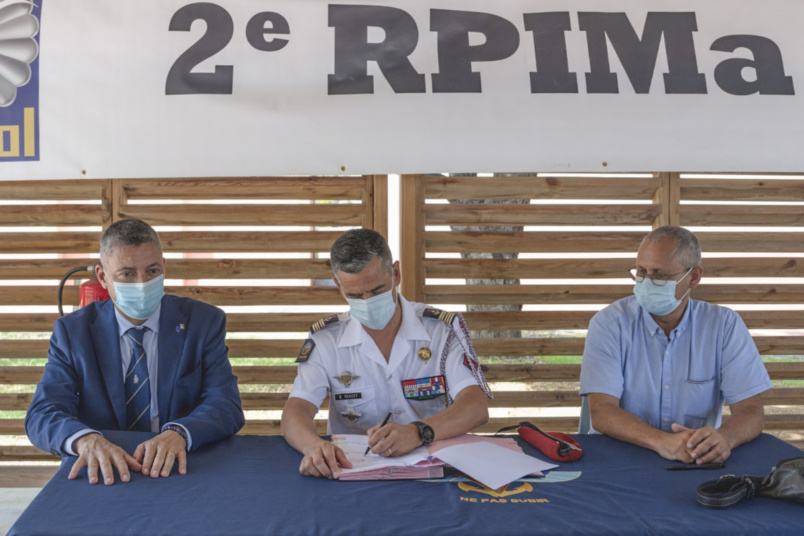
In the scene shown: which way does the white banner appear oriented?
toward the camera

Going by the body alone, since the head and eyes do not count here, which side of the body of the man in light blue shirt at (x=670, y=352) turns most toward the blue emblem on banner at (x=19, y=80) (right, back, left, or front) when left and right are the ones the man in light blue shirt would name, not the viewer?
right

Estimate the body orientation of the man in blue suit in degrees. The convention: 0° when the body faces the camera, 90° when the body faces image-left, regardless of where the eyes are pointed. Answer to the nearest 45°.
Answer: approximately 0°

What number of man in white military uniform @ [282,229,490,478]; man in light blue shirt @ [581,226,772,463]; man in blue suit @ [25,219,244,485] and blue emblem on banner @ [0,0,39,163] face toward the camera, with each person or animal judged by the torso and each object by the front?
4

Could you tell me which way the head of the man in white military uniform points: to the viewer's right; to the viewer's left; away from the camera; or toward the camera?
toward the camera

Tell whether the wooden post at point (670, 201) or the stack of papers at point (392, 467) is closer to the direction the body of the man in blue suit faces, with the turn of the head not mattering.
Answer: the stack of papers

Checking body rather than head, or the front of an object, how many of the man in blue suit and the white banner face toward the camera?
2

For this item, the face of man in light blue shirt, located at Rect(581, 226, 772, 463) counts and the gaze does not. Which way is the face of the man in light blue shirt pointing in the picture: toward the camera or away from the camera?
toward the camera

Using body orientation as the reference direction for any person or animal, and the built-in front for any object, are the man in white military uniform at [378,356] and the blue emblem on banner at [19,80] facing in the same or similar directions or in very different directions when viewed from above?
same or similar directions

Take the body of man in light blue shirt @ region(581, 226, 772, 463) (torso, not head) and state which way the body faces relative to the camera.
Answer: toward the camera

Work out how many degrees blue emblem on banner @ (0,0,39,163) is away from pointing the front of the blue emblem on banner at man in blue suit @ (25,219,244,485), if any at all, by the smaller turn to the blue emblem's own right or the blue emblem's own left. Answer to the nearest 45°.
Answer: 0° — it already faces them
